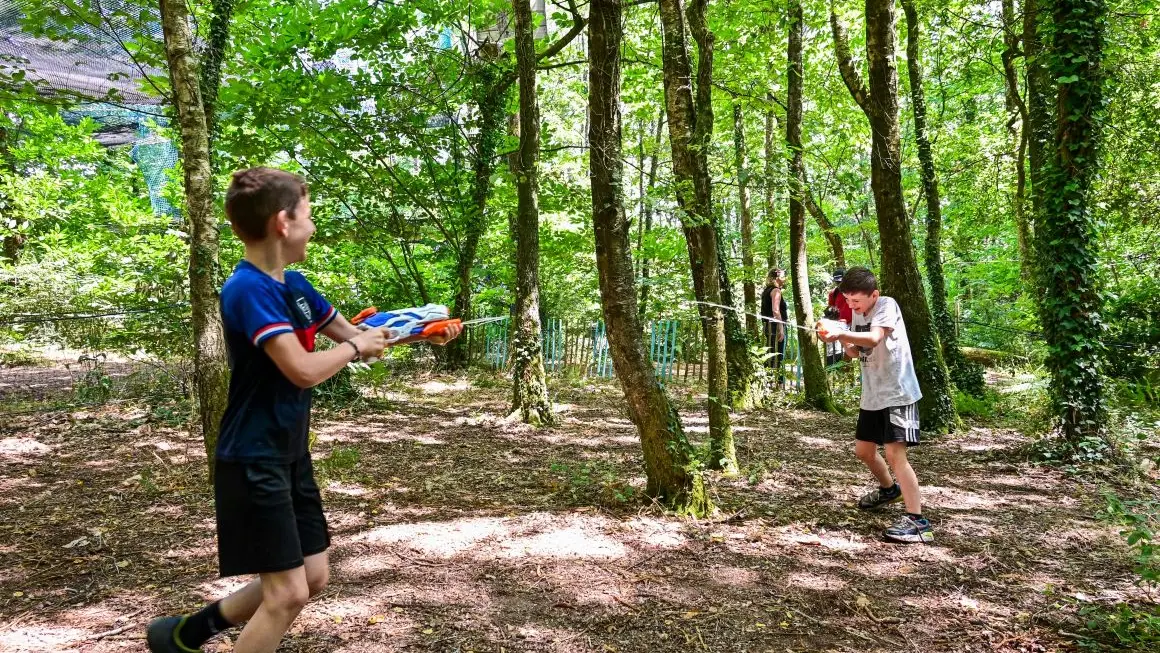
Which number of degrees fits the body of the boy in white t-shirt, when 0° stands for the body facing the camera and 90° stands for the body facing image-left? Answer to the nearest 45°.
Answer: approximately 45°

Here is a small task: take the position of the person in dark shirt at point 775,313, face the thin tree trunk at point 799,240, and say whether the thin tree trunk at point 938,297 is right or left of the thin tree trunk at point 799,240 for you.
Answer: left

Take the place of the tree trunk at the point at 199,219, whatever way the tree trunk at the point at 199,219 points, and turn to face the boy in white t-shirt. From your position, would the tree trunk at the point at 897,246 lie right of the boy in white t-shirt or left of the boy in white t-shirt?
left

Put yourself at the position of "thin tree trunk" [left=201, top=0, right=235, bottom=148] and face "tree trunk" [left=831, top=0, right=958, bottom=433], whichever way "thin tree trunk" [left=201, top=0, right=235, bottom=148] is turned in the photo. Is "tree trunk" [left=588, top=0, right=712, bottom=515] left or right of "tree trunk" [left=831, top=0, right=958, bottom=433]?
right

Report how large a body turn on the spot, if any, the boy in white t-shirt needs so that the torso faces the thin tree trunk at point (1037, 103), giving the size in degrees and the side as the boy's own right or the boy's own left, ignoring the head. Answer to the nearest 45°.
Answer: approximately 180°

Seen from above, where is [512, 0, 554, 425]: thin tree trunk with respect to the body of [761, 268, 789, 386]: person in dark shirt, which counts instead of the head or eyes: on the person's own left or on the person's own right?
on the person's own right
